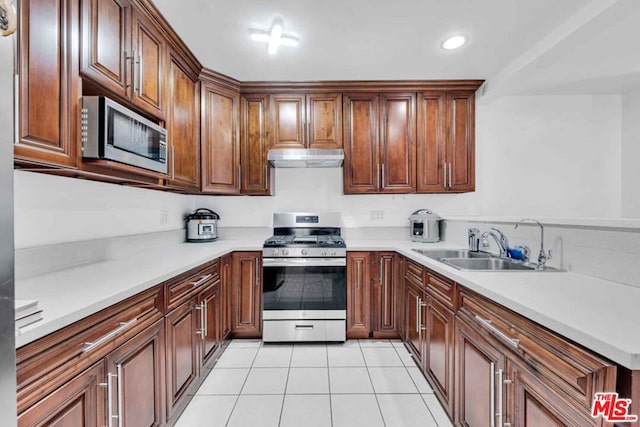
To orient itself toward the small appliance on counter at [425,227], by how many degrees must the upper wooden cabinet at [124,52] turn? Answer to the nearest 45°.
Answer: approximately 45° to its left

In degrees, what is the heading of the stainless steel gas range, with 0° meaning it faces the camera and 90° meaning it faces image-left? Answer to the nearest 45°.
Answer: approximately 0°

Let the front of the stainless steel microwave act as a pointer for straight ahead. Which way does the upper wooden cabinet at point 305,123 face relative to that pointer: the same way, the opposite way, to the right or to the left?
to the right

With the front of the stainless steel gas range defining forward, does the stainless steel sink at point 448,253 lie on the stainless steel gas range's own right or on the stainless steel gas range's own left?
on the stainless steel gas range's own left

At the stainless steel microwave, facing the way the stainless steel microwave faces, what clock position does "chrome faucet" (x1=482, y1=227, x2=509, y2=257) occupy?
The chrome faucet is roughly at 11 o'clock from the stainless steel microwave.

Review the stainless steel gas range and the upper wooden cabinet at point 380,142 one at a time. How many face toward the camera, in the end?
2

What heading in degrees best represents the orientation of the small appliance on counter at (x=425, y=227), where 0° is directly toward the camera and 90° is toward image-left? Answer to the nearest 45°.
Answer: approximately 45°
